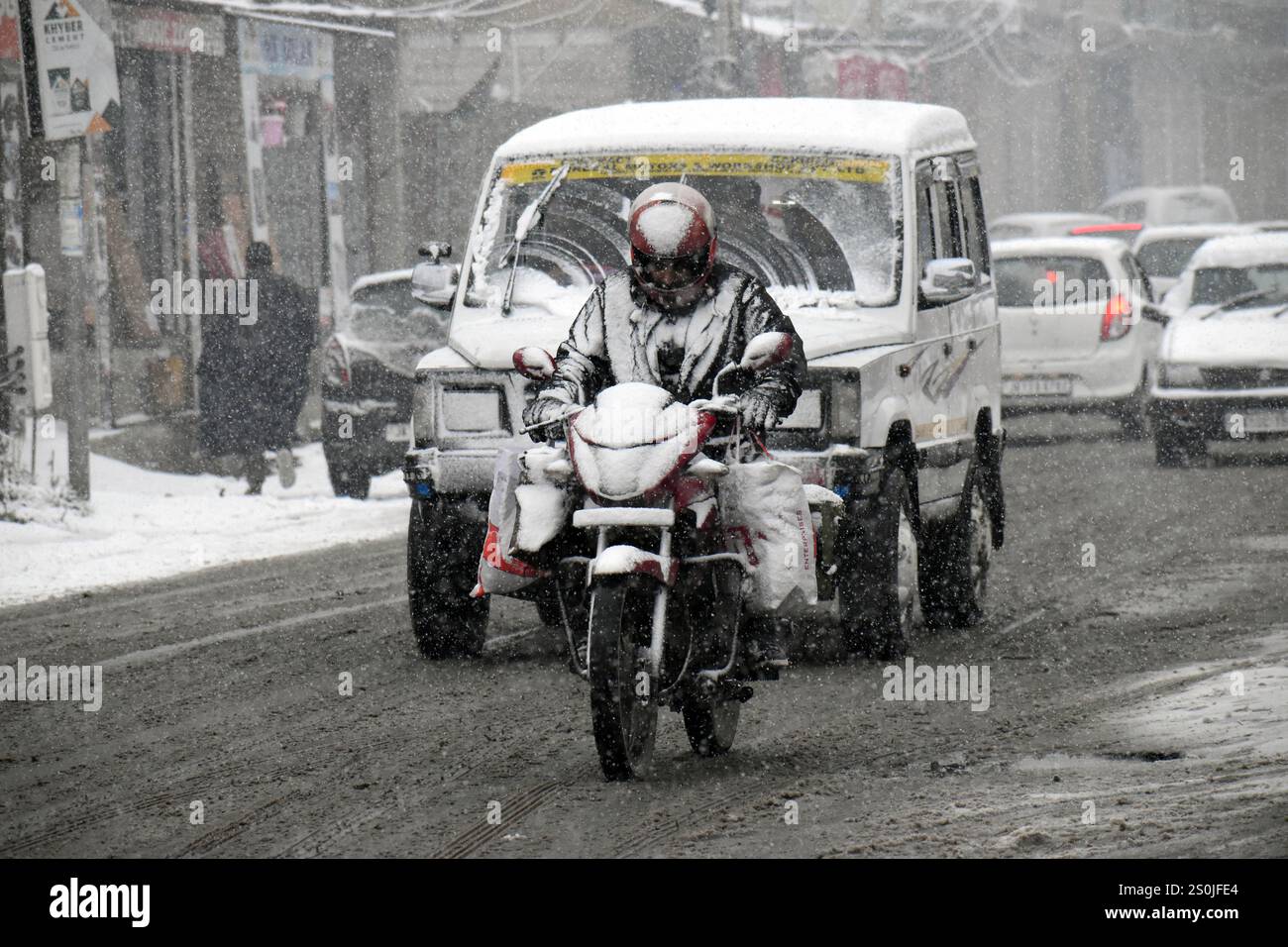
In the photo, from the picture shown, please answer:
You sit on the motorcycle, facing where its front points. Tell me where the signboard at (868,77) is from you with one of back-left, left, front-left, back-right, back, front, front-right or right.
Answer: back

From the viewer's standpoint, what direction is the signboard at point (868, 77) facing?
toward the camera

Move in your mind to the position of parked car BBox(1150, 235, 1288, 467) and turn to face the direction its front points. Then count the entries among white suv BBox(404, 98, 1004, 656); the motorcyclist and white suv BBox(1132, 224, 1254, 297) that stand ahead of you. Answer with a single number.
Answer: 2

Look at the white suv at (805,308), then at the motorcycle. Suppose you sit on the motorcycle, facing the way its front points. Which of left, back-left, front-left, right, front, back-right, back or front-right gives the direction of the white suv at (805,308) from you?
back

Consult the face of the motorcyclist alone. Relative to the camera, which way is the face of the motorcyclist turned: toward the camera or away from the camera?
toward the camera

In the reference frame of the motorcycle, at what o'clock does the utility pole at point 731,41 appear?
The utility pole is roughly at 6 o'clock from the motorcycle.

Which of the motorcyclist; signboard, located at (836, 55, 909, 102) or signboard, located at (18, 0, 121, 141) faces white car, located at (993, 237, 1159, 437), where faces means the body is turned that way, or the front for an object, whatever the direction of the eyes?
signboard, located at (836, 55, 909, 102)

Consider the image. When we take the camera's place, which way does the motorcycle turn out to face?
facing the viewer

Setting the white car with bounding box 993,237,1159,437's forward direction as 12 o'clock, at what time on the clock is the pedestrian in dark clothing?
The pedestrian in dark clothing is roughly at 8 o'clock from the white car.

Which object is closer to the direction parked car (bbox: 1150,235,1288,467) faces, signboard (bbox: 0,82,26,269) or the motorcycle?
the motorcycle

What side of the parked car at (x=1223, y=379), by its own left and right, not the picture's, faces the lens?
front

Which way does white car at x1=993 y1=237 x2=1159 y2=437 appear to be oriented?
away from the camera

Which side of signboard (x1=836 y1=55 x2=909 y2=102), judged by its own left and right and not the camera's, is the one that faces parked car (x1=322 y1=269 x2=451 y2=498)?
front

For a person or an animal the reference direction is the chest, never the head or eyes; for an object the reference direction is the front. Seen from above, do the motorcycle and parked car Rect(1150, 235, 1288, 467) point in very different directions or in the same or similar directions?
same or similar directions

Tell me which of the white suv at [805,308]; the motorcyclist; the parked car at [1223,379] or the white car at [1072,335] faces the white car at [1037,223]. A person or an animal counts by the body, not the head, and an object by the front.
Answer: the white car at [1072,335]

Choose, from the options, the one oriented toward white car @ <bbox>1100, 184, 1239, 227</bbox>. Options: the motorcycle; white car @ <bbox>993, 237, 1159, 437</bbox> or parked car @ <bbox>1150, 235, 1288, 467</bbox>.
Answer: white car @ <bbox>993, 237, 1159, 437</bbox>
